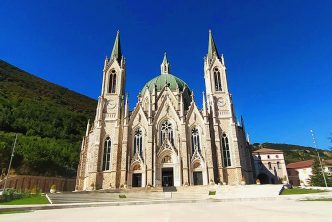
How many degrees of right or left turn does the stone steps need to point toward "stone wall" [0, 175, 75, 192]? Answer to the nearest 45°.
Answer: approximately 135° to its right

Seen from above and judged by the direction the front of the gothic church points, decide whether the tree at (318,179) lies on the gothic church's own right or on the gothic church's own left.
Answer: on the gothic church's own left

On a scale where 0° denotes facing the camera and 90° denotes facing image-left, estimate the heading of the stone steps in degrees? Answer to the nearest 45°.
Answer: approximately 0°

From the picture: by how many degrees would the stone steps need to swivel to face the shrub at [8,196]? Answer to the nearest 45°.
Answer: approximately 90° to its right

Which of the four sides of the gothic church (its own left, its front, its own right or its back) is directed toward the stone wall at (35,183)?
right

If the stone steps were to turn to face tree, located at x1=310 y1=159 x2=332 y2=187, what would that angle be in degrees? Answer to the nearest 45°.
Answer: approximately 135° to its left

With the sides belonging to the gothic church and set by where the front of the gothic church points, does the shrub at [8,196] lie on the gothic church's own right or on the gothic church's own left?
on the gothic church's own right

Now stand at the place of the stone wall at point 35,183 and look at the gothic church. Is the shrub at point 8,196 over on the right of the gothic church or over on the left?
right

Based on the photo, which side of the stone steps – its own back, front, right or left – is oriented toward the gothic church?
back

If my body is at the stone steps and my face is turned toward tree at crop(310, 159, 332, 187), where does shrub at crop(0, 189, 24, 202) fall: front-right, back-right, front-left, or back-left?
back-left

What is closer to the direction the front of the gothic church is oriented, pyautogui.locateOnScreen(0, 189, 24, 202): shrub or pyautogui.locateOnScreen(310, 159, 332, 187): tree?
the shrub

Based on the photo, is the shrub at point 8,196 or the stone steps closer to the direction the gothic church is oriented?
the stone steps

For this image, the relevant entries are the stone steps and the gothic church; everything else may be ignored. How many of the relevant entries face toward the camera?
2
